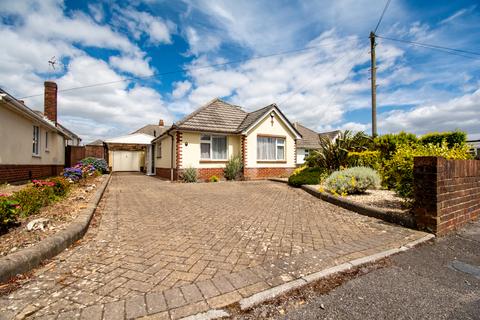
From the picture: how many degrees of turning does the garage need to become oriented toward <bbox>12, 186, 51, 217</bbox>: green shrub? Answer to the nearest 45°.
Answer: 0° — it already faces it

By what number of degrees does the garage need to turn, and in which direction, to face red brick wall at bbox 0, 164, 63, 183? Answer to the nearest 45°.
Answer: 0° — it already faces it

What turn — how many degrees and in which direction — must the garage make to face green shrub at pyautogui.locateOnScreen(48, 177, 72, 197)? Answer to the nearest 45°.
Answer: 0° — it already faces it

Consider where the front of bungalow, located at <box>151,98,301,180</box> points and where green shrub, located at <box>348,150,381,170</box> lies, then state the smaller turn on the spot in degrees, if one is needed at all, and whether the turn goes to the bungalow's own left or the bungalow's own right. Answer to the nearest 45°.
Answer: approximately 45° to the bungalow's own left

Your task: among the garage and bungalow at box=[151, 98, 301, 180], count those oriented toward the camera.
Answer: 2

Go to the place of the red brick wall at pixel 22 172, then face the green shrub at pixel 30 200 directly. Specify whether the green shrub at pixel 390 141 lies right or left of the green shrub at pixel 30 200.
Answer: left

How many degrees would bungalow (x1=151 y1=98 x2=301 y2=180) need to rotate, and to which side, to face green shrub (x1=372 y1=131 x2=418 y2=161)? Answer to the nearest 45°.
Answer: approximately 45° to its left

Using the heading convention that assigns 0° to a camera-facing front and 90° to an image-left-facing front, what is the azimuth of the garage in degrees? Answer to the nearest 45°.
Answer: approximately 0°
